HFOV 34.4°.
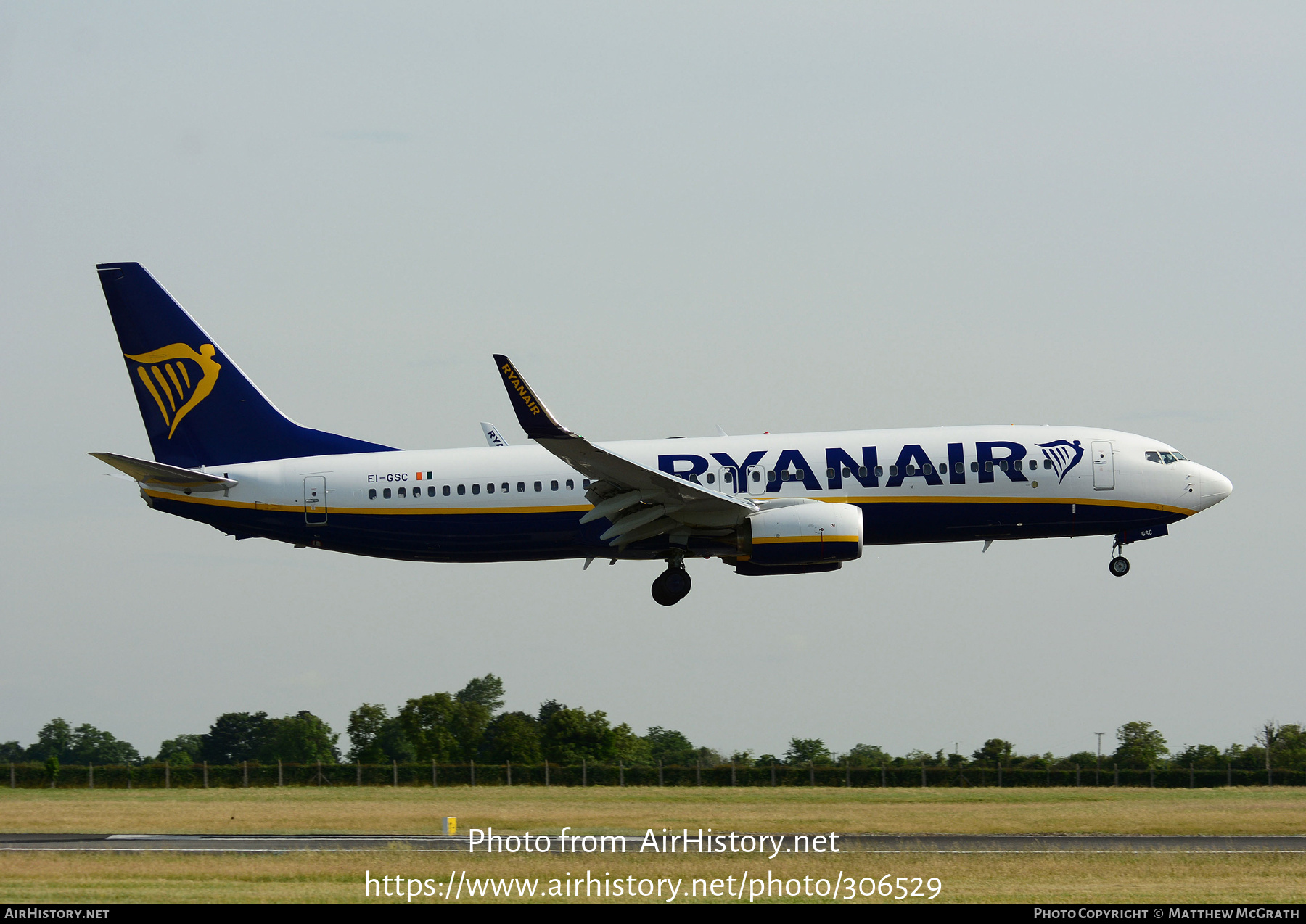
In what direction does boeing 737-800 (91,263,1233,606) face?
to the viewer's right
